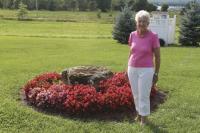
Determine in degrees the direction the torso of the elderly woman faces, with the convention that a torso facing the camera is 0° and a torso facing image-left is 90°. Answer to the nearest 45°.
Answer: approximately 0°

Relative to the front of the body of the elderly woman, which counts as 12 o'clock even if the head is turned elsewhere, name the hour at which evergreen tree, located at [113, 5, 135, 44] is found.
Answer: The evergreen tree is roughly at 6 o'clock from the elderly woman.

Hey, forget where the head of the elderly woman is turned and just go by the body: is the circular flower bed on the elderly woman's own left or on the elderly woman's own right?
on the elderly woman's own right

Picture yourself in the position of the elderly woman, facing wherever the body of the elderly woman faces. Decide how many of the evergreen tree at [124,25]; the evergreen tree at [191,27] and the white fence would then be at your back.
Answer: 3

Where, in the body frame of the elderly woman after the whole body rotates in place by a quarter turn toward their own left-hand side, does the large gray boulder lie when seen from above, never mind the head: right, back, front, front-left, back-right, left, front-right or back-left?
back-left

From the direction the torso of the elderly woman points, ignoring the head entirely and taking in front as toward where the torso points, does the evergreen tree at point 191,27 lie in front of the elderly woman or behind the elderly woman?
behind

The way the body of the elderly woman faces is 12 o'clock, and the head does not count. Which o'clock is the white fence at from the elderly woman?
The white fence is roughly at 6 o'clock from the elderly woman.
